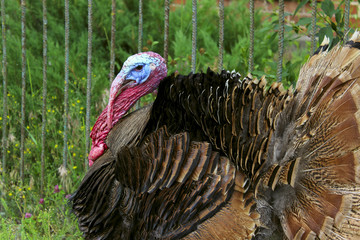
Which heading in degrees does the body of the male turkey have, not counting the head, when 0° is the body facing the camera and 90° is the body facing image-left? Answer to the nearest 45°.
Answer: approximately 90°
